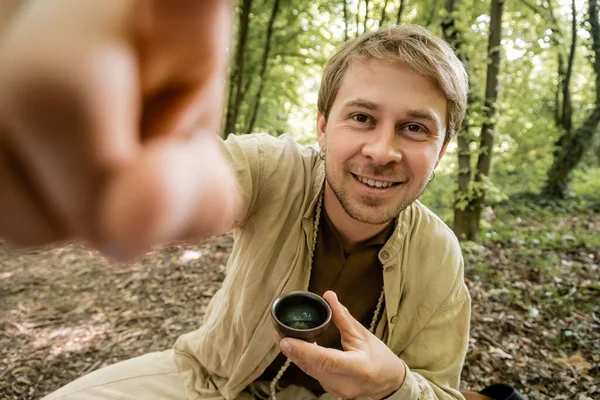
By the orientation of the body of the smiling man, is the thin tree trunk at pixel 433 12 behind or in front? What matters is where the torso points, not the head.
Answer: behind

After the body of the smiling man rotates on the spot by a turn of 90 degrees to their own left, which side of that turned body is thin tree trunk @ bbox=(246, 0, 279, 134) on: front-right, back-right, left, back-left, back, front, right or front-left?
left

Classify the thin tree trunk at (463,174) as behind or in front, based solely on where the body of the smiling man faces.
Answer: behind

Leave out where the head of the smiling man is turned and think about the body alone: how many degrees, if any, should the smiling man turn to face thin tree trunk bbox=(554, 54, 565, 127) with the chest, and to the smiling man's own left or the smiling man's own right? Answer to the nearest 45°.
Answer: approximately 135° to the smiling man's own left

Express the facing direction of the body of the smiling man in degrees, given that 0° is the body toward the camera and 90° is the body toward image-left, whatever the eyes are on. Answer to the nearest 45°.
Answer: approximately 0°

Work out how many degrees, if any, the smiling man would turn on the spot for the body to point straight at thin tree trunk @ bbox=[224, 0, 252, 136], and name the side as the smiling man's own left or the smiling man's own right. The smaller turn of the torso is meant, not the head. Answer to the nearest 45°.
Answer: approximately 180°

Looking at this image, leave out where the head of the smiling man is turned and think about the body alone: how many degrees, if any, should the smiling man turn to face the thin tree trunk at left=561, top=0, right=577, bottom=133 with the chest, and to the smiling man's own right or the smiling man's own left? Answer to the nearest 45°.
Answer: approximately 135° to the smiling man's own left
